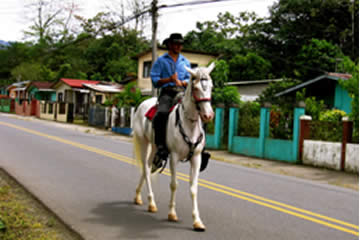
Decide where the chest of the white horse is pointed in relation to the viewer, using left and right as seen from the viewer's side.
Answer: facing the viewer and to the right of the viewer

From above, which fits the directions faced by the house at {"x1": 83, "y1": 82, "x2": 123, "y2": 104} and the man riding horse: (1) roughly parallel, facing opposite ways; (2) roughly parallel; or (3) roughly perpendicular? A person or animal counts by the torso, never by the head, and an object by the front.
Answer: roughly perpendicular

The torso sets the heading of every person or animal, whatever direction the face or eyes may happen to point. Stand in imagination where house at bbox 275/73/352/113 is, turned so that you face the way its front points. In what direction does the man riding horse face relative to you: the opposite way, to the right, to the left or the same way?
to the left

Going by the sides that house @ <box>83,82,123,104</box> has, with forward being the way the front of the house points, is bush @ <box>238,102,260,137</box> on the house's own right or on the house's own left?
on the house's own left

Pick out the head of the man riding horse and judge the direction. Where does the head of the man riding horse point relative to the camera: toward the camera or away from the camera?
toward the camera

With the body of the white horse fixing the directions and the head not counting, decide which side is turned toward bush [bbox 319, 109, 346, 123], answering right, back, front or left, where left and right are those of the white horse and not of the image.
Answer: left

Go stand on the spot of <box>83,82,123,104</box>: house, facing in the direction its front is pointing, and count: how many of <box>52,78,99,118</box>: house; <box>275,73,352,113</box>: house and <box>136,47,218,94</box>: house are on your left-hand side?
2

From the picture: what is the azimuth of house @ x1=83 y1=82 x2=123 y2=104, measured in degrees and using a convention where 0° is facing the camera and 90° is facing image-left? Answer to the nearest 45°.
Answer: approximately 45°

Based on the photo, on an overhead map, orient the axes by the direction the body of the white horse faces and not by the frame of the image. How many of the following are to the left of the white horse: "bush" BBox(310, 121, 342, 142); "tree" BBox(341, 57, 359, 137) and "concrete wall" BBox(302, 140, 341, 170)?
3

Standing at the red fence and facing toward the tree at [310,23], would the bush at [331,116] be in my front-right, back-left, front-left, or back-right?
front-right

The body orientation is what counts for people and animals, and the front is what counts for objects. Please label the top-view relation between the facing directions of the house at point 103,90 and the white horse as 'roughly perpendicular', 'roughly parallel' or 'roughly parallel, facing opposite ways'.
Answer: roughly perpendicular

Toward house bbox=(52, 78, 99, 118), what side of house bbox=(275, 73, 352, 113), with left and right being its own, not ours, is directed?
right

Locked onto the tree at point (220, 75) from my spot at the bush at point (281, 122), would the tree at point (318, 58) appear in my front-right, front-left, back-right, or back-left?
front-right

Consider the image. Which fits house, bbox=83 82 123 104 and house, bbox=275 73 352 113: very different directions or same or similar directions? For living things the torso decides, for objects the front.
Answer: same or similar directions

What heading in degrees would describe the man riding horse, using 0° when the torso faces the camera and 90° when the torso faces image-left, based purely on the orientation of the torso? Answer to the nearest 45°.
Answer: approximately 315°

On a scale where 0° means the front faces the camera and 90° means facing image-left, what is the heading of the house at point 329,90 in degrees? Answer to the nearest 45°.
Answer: approximately 45°

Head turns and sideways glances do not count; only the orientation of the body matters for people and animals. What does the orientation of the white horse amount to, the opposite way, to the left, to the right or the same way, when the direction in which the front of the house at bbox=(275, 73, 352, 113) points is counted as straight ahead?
to the left

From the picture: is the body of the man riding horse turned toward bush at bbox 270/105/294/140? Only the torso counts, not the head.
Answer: no

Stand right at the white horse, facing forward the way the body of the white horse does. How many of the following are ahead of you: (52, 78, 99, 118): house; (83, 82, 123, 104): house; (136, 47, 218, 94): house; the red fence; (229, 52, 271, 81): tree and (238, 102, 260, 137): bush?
0
